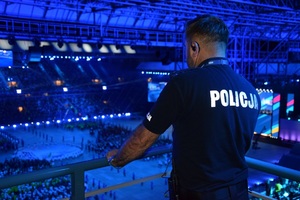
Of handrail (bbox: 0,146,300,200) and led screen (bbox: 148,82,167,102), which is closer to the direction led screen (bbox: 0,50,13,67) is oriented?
the handrail

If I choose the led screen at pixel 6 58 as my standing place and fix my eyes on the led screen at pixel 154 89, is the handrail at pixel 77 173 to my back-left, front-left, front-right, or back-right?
back-right

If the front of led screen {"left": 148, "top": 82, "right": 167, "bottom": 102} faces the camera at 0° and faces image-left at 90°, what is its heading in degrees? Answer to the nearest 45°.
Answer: approximately 0°

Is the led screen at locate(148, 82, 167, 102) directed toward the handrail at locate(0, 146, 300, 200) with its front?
yes
